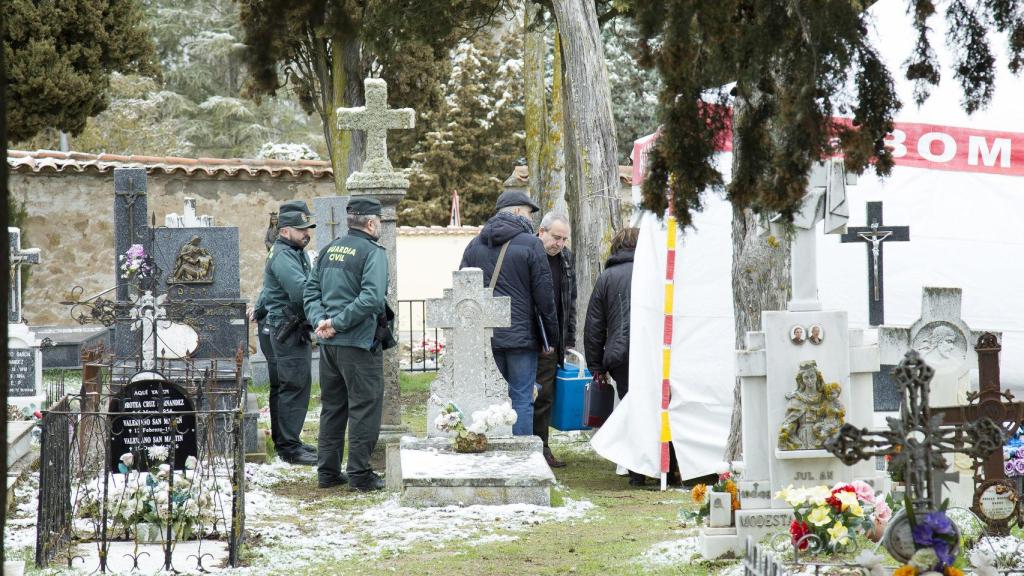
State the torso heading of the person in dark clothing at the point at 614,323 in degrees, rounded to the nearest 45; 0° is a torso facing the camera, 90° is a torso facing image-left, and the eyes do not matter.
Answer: approximately 225°

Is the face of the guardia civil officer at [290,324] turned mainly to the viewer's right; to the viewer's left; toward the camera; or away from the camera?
to the viewer's right

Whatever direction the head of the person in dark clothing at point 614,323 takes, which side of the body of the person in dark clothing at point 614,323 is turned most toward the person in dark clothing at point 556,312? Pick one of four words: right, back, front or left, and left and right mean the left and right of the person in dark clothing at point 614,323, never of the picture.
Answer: left

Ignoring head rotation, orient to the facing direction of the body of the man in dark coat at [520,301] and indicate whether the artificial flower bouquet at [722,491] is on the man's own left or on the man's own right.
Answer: on the man's own right

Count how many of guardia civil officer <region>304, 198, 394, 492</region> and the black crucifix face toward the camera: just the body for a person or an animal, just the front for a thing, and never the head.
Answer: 1
